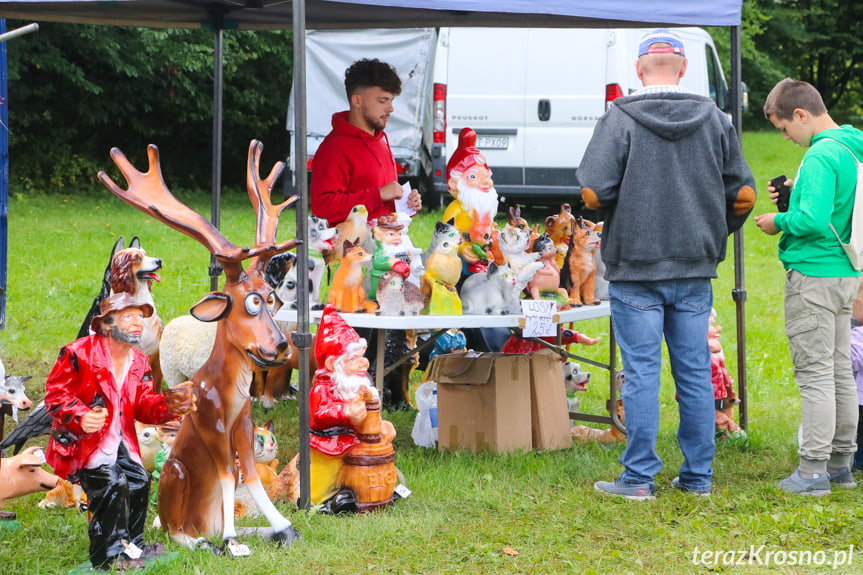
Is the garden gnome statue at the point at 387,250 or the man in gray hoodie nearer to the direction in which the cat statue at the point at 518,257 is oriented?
the man in gray hoodie

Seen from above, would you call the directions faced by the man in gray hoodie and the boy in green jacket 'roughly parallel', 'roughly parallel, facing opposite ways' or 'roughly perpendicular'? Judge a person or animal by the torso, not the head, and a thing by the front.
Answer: roughly perpendicular

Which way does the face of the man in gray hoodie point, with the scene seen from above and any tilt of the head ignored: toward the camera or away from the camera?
away from the camera

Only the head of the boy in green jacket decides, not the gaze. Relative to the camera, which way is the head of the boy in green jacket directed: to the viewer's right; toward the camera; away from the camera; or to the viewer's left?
to the viewer's left

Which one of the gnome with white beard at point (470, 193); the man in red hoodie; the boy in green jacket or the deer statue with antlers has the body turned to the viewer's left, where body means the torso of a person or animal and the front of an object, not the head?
the boy in green jacket

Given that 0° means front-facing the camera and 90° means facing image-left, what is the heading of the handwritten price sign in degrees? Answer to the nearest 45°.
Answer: approximately 0°

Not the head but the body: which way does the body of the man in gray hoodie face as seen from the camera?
away from the camera

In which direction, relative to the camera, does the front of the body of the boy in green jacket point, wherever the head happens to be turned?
to the viewer's left
